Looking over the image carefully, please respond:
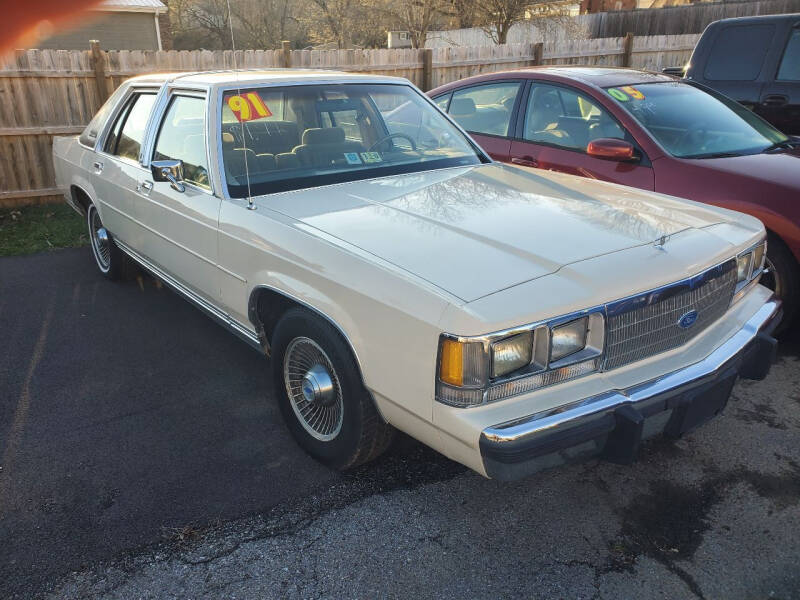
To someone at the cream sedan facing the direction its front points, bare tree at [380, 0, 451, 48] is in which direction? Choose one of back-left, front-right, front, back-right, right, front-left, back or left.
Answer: back-left

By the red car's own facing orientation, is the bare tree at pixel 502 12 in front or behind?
behind

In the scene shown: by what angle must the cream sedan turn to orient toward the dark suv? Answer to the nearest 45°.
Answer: approximately 90° to its left

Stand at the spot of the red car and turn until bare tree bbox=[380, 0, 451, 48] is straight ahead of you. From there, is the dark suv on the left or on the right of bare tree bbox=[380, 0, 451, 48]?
right

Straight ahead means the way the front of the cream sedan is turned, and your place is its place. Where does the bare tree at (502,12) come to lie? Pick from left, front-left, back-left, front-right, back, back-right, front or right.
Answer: back-left

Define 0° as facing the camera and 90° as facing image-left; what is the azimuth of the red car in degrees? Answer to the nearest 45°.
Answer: approximately 315°

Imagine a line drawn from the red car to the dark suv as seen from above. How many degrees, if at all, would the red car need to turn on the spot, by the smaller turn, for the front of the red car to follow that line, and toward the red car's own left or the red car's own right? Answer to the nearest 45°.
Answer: approximately 90° to the red car's own left

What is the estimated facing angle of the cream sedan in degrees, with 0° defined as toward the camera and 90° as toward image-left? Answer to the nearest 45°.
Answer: approximately 315°

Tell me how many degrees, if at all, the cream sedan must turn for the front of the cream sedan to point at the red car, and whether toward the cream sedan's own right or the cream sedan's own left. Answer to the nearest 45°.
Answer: approximately 90° to the cream sedan's own left

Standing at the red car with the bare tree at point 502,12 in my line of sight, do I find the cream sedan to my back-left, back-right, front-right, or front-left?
back-left
